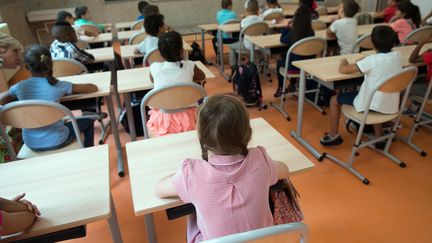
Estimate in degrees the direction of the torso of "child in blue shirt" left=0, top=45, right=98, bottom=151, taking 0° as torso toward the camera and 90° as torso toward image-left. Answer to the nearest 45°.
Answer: approximately 180°

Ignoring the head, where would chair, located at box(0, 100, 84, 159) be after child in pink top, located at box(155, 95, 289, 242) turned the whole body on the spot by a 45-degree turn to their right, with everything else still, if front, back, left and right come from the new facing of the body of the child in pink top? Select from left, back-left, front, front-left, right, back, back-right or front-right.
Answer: left

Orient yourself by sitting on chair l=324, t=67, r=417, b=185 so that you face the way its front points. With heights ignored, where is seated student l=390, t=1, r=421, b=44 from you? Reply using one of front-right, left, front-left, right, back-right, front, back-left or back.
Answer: front-right

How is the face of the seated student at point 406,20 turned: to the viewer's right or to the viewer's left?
to the viewer's left

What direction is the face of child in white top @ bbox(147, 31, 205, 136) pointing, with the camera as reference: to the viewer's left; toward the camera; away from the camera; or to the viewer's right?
away from the camera

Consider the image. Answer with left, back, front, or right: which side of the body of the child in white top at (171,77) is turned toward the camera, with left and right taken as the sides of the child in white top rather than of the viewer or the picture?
back

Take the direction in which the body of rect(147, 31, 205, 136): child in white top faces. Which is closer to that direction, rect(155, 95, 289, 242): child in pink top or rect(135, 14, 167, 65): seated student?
the seated student

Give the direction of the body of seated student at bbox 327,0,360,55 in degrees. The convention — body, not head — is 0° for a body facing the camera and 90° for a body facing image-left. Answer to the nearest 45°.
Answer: approximately 135°

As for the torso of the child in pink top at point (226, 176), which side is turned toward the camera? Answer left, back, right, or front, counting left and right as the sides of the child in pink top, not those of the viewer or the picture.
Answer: back

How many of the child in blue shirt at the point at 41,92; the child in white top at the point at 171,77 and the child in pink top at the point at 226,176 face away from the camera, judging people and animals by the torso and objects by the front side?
3

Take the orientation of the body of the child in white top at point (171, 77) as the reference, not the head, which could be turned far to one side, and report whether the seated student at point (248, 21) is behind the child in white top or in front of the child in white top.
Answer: in front

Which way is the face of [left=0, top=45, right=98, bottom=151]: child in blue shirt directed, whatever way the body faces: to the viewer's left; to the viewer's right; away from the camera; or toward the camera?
away from the camera
